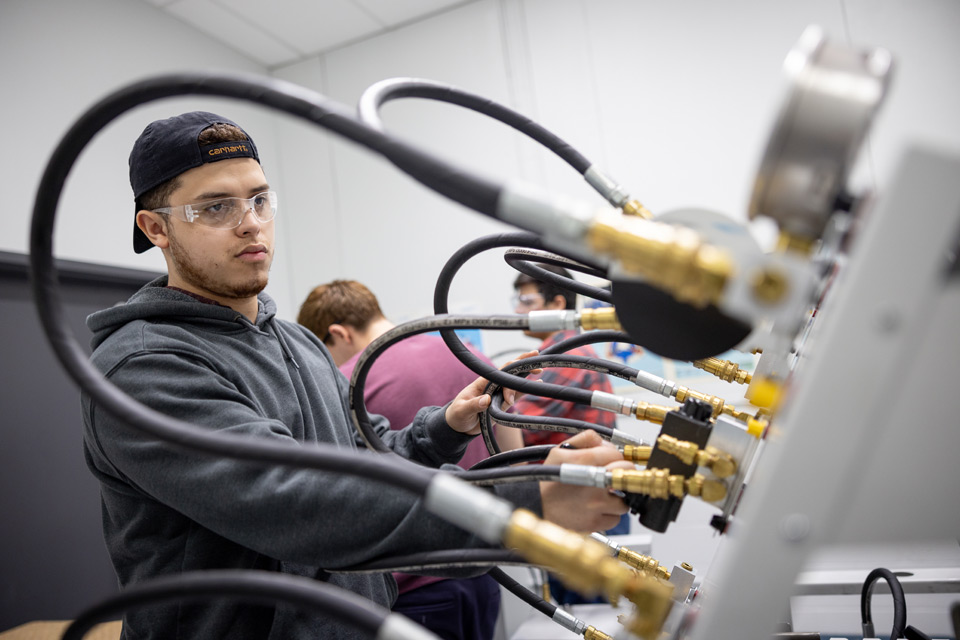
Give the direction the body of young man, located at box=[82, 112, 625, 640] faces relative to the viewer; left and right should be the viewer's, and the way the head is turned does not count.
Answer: facing the viewer and to the right of the viewer

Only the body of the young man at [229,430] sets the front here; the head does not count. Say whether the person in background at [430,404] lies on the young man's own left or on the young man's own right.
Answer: on the young man's own left

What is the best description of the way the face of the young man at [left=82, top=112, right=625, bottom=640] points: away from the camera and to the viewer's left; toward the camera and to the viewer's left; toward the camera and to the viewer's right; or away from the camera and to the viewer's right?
toward the camera and to the viewer's right
